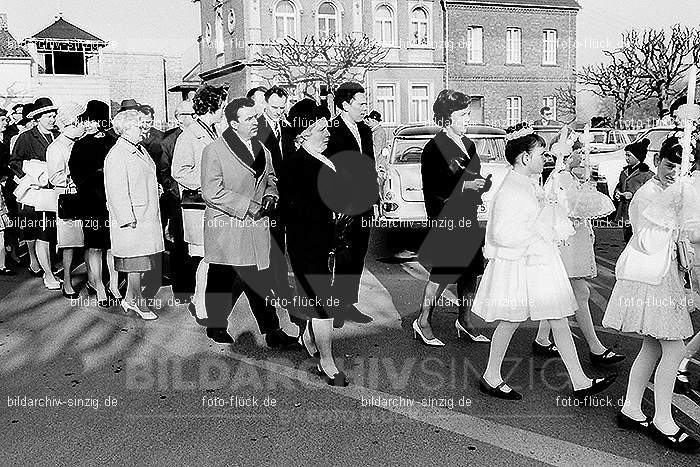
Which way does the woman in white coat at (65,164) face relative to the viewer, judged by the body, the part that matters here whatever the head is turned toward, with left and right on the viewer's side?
facing to the right of the viewer

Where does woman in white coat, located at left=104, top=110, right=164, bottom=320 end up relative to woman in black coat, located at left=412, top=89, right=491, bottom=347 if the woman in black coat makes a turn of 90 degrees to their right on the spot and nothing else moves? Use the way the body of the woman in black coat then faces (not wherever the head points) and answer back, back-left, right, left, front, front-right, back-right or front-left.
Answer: front-right

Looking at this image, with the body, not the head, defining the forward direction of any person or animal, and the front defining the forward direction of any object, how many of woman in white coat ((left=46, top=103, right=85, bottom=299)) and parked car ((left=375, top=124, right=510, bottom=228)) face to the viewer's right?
1

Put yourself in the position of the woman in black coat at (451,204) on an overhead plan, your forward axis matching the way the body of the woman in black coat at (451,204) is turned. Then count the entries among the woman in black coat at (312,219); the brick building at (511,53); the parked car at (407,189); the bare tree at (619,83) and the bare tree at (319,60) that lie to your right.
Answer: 1

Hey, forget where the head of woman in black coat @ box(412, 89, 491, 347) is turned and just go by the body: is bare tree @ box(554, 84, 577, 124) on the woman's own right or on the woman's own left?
on the woman's own left

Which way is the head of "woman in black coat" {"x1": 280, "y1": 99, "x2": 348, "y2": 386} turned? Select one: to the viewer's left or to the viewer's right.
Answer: to the viewer's right

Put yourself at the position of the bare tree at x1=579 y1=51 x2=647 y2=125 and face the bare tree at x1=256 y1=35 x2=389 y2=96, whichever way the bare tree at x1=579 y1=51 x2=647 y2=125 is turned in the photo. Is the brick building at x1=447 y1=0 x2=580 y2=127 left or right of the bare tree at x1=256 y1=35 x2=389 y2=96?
right

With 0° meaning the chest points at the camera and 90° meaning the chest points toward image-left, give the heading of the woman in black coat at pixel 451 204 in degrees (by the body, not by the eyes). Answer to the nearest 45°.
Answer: approximately 315°

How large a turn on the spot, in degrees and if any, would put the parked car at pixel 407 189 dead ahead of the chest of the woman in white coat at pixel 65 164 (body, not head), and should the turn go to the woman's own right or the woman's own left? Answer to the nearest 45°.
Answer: approximately 45° to the woman's own left
